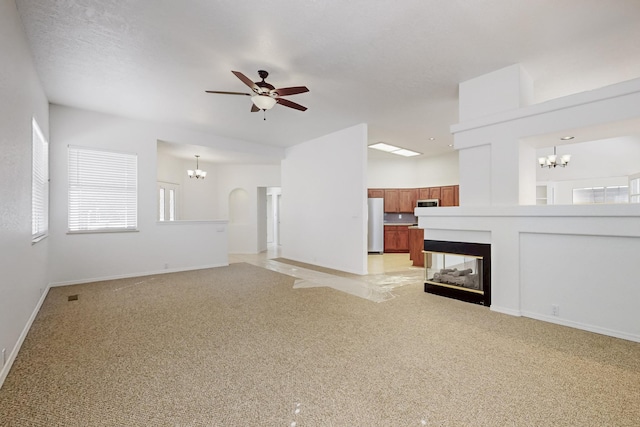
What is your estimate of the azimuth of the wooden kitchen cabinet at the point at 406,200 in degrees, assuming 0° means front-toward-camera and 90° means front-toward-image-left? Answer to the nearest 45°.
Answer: approximately 0°

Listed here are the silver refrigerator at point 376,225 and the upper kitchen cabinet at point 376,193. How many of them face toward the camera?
2

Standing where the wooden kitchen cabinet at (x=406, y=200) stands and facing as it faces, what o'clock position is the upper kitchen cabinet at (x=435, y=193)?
The upper kitchen cabinet is roughly at 10 o'clock from the wooden kitchen cabinet.

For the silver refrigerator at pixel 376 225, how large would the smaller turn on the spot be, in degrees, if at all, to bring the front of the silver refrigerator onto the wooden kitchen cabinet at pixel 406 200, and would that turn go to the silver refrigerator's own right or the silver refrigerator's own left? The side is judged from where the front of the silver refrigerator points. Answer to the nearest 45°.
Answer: approximately 135° to the silver refrigerator's own left

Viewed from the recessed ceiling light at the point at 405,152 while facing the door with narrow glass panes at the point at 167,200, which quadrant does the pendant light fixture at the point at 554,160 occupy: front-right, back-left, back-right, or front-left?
back-left

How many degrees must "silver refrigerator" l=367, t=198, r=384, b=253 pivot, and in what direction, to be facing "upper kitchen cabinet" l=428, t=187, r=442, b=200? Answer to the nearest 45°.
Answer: approximately 90° to its left

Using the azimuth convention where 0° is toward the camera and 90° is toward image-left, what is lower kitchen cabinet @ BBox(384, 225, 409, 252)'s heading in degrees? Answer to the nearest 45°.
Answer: approximately 0°

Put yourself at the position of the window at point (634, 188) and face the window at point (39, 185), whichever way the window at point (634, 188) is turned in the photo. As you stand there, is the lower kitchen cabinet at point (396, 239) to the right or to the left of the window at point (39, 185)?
right
